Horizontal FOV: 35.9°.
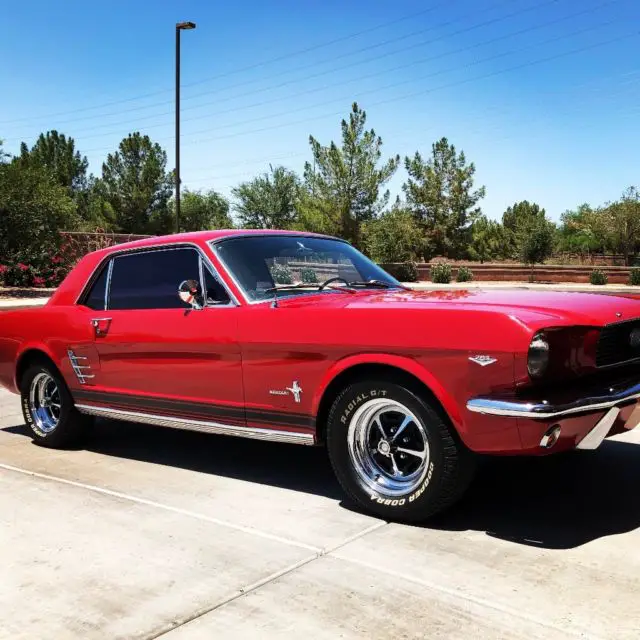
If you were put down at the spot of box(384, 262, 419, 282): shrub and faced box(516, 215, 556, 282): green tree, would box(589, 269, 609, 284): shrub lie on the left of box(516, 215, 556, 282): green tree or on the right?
right

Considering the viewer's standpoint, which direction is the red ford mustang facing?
facing the viewer and to the right of the viewer

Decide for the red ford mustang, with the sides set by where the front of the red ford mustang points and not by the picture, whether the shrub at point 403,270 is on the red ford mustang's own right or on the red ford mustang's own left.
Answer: on the red ford mustang's own left

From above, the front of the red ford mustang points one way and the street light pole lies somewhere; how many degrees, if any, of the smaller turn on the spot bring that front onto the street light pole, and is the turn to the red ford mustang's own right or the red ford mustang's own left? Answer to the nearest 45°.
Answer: approximately 135° to the red ford mustang's own left

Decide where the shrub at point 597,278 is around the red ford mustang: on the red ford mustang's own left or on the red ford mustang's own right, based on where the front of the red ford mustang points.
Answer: on the red ford mustang's own left

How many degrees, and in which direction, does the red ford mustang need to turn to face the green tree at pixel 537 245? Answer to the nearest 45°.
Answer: approximately 135° to its left

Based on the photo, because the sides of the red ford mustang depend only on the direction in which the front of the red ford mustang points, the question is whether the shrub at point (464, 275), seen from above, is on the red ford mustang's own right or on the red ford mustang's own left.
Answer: on the red ford mustang's own left

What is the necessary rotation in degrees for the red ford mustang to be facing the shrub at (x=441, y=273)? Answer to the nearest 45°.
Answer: approximately 135° to its left

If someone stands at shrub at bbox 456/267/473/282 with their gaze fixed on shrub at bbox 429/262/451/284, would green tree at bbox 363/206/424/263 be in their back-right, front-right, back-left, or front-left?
front-right
